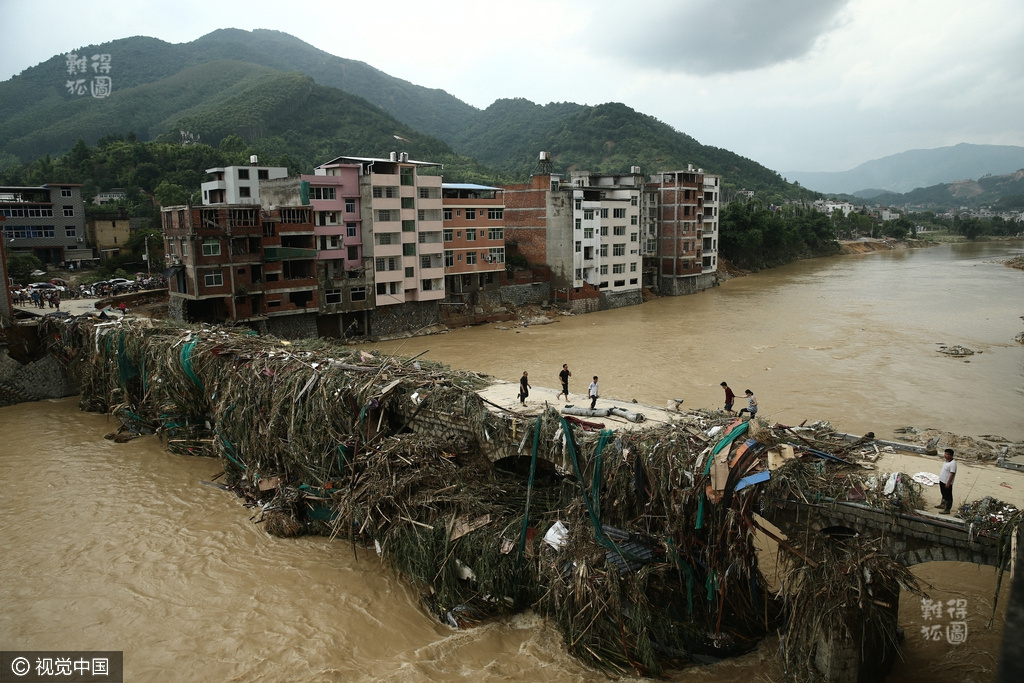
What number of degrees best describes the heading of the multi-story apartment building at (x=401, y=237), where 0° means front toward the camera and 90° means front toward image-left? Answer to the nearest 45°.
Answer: approximately 315°

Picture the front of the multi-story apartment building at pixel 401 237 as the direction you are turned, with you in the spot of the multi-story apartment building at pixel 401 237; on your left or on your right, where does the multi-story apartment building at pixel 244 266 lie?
on your right

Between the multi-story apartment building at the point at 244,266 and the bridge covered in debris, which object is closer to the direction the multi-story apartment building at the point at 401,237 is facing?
the bridge covered in debris

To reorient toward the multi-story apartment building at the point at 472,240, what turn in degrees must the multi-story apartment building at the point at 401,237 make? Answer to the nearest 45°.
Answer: approximately 90° to its left

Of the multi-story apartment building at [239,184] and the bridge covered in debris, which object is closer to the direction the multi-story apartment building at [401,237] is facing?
the bridge covered in debris

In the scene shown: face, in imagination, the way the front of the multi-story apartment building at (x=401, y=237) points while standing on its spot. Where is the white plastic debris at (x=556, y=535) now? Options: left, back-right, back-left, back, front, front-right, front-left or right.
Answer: front-right

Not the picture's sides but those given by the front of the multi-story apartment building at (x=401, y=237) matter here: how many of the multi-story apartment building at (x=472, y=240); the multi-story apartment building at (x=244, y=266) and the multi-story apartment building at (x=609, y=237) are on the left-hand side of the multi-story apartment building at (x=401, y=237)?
2

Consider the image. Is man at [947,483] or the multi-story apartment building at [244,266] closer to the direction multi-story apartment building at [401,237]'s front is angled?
the man

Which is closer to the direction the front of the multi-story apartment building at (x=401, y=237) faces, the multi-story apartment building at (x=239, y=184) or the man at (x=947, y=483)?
the man

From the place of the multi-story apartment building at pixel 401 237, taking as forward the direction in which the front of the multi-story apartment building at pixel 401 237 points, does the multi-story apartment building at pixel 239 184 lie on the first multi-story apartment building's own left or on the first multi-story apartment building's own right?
on the first multi-story apartment building's own right
